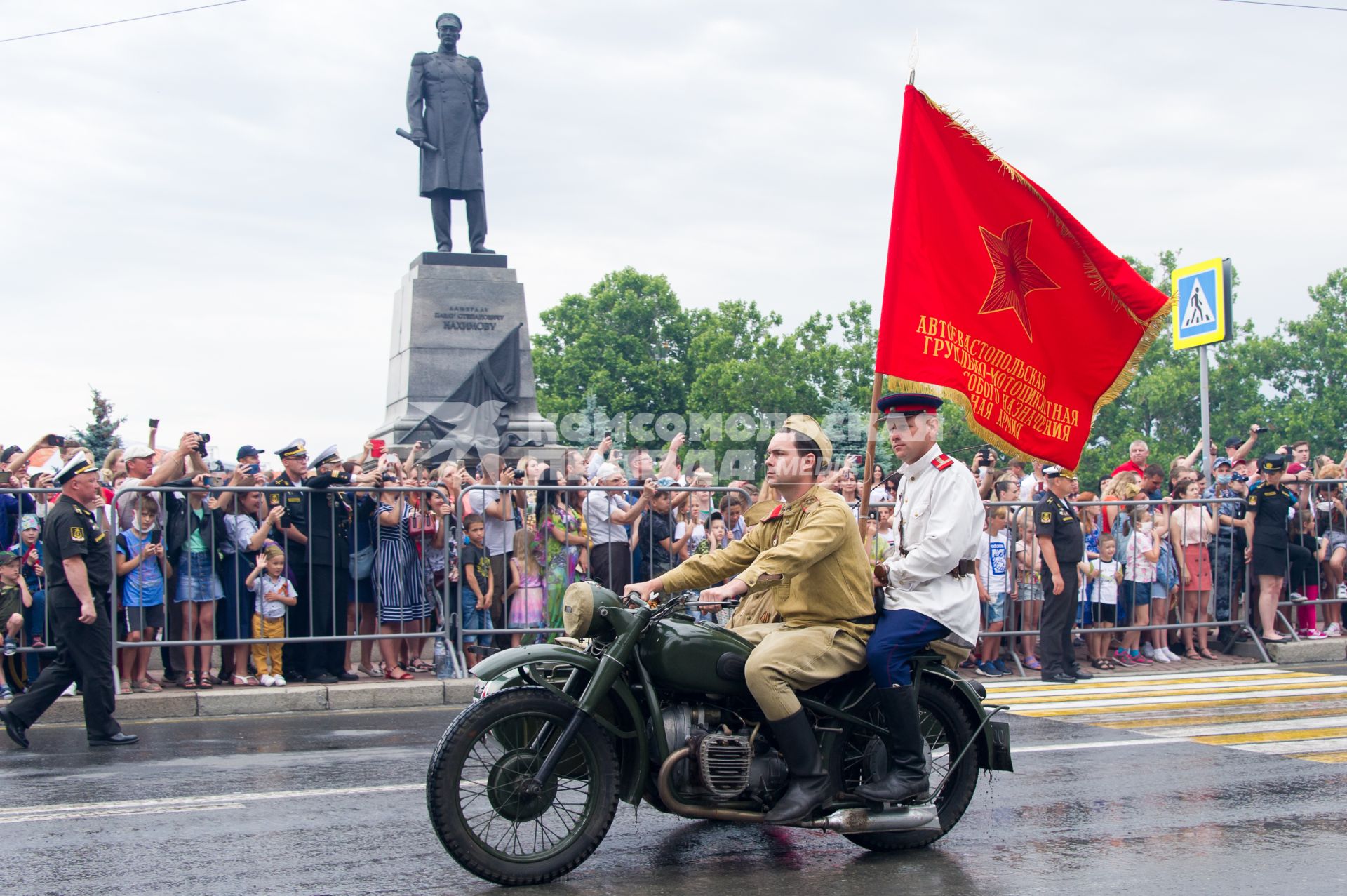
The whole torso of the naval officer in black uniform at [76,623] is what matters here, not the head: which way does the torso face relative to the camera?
to the viewer's right

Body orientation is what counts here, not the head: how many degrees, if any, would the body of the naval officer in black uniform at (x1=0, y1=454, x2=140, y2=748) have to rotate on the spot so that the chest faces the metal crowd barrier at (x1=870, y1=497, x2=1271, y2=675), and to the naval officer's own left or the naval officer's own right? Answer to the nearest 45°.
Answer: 0° — they already face it

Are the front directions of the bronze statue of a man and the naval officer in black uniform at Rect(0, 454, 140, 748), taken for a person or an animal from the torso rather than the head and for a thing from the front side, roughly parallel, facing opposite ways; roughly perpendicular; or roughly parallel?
roughly perpendicular

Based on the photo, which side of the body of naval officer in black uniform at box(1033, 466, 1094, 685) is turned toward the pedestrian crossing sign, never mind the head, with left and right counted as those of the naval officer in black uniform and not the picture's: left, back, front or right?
left

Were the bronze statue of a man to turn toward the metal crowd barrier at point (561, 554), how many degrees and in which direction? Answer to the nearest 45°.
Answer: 0° — it already faces it

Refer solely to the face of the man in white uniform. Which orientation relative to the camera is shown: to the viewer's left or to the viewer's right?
to the viewer's left

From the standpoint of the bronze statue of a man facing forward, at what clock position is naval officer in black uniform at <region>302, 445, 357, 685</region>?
The naval officer in black uniform is roughly at 12 o'clock from the bronze statue of a man.
